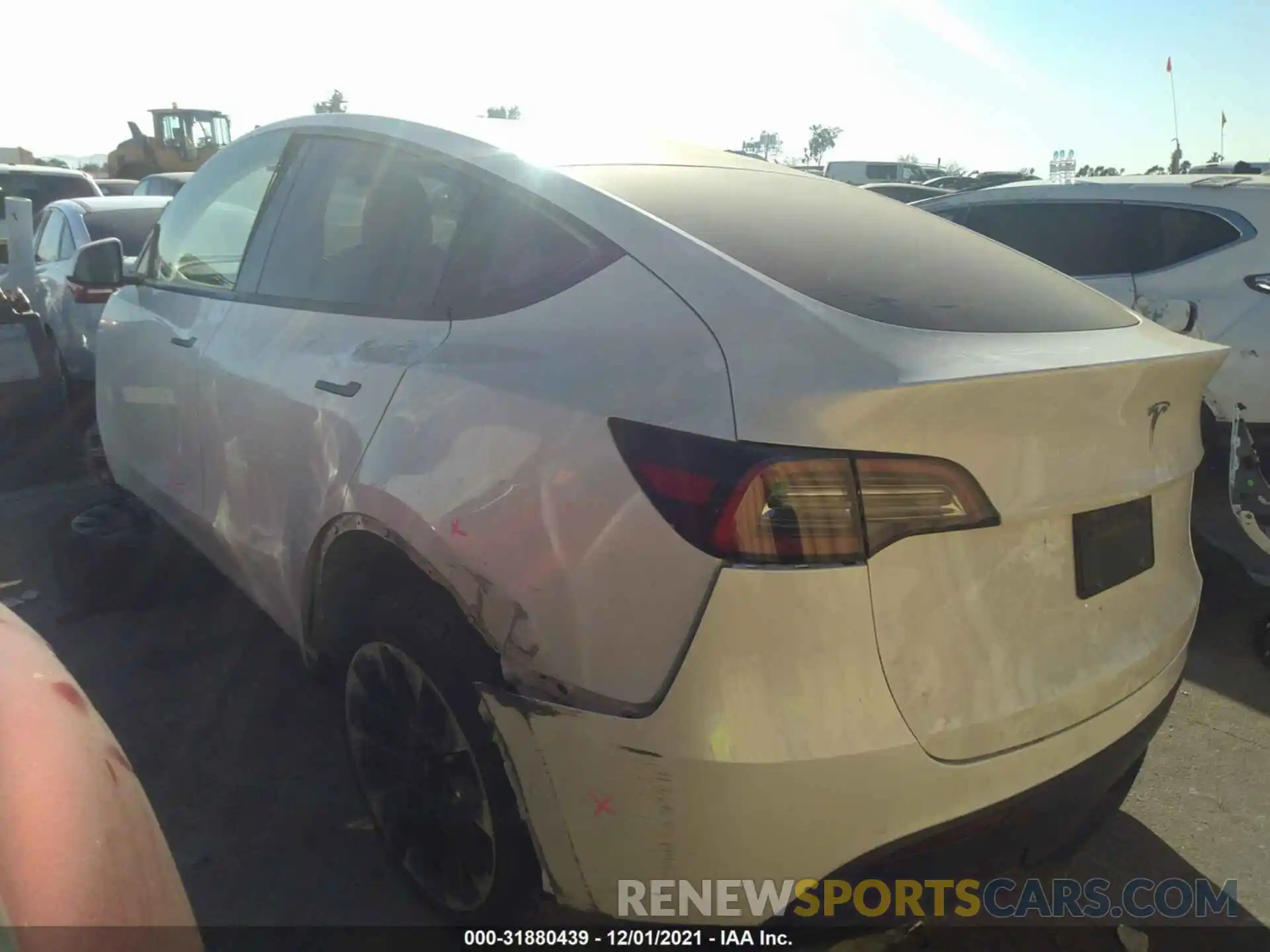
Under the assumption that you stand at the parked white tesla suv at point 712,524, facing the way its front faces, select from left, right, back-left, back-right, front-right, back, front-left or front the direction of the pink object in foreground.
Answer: left

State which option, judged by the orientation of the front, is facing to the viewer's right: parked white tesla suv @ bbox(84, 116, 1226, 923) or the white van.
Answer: the white van

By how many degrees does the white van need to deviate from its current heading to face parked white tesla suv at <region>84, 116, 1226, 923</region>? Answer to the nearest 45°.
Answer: approximately 90° to its right

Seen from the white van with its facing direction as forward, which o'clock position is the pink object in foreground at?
The pink object in foreground is roughly at 3 o'clock from the white van.

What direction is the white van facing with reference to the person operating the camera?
facing to the right of the viewer

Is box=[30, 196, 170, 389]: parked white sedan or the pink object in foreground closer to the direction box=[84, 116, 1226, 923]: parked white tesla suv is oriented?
the parked white sedan

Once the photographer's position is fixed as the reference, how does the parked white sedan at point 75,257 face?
facing away from the viewer and to the left of the viewer

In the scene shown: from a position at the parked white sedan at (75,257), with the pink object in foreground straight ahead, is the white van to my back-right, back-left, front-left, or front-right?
back-left

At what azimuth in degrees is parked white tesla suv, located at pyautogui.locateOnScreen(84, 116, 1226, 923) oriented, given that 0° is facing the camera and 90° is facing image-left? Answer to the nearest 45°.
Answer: approximately 135°

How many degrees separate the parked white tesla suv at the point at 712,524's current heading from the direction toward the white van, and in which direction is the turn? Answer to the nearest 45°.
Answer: approximately 45° to its right
